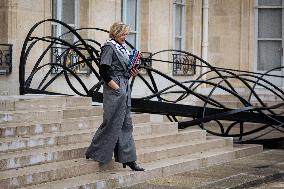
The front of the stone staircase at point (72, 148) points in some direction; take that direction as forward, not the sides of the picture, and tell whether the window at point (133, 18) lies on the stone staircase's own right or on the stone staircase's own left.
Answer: on the stone staircase's own left

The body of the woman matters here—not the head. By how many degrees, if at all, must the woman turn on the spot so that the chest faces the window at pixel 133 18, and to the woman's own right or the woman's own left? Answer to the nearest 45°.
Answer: approximately 135° to the woman's own left

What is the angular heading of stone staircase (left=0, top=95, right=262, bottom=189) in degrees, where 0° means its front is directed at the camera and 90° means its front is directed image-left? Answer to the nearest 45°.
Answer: approximately 315°

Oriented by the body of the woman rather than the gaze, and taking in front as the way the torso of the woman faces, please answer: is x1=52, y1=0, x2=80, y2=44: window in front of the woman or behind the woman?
behind

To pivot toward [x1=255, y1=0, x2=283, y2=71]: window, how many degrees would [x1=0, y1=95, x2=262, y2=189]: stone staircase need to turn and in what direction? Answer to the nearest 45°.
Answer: approximately 90° to its left
